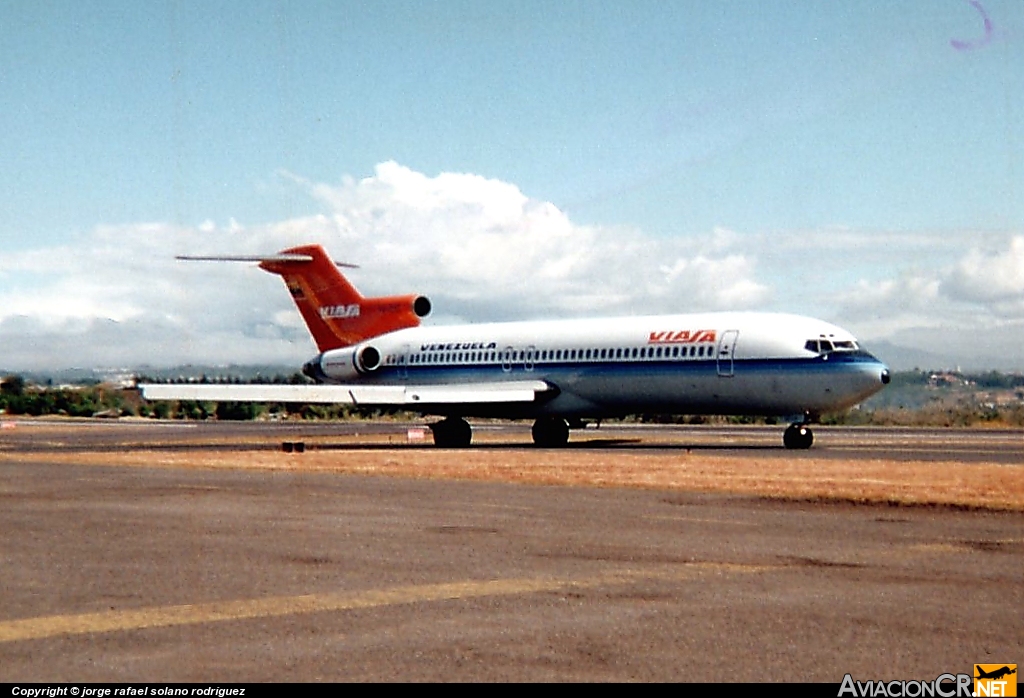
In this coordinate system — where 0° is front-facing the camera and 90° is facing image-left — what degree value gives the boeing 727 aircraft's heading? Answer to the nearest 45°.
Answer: approximately 315°
